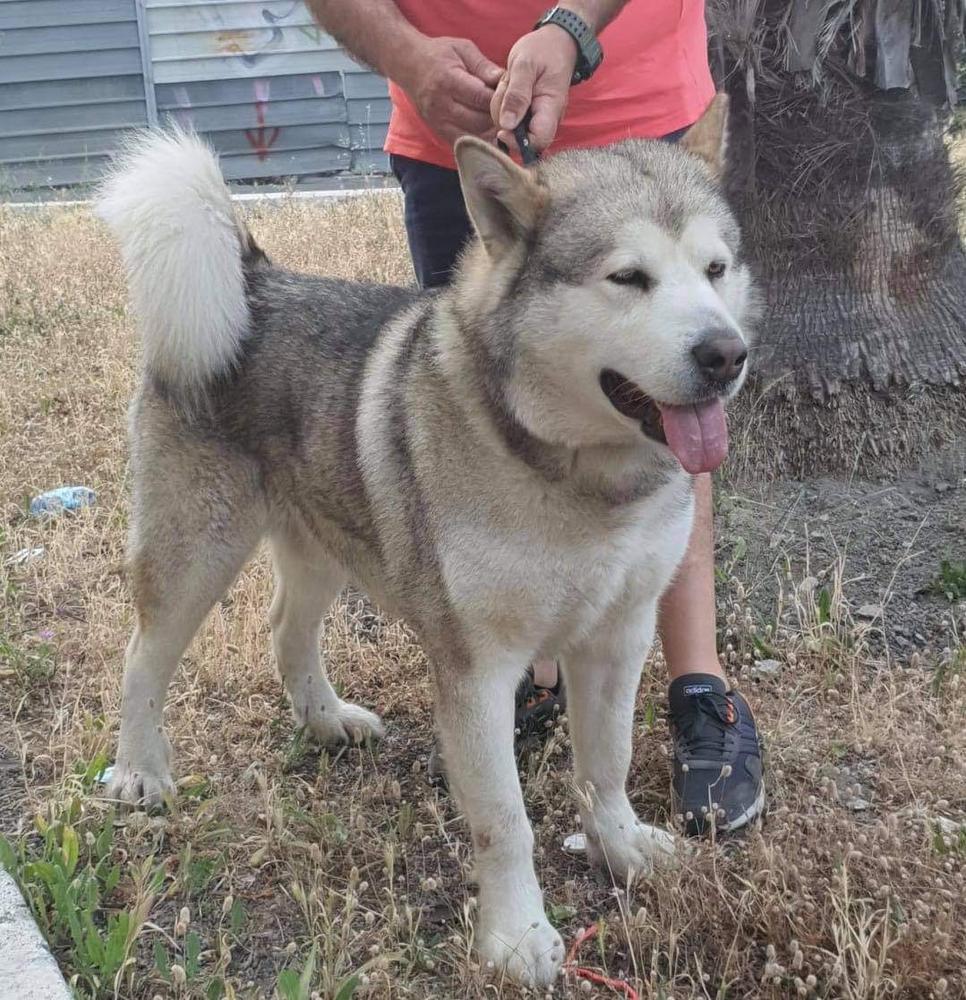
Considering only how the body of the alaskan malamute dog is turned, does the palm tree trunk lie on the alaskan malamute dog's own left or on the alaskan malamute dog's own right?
on the alaskan malamute dog's own left

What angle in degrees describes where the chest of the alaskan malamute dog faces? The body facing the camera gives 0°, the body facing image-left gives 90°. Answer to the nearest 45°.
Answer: approximately 315°

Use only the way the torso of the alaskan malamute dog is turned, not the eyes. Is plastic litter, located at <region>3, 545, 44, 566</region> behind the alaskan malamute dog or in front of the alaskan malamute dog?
behind

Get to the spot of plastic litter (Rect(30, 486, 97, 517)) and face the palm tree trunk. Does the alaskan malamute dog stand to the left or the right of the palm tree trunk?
right

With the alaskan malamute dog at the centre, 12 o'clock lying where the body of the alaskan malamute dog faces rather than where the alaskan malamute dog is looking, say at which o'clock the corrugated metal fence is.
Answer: The corrugated metal fence is roughly at 7 o'clock from the alaskan malamute dog.
